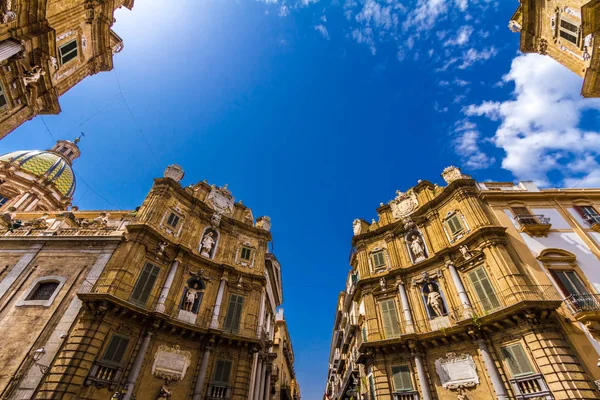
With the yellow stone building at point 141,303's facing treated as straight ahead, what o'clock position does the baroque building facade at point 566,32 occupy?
The baroque building facade is roughly at 11 o'clock from the yellow stone building.

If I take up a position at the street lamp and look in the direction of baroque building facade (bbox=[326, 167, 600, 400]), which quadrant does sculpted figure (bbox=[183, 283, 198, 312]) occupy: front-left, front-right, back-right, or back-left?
front-left

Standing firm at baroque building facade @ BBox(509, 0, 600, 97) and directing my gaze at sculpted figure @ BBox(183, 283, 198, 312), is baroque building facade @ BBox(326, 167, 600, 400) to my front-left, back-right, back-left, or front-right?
front-right

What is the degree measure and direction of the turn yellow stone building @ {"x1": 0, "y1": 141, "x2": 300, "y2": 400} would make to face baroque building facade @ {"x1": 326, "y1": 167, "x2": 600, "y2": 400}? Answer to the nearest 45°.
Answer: approximately 45° to its left

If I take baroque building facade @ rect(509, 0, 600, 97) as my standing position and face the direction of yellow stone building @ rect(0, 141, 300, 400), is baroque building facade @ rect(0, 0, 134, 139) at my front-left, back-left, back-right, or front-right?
front-left

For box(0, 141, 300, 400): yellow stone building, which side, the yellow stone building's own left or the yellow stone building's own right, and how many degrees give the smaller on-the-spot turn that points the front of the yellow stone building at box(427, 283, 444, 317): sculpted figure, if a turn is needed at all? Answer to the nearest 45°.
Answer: approximately 45° to the yellow stone building's own left

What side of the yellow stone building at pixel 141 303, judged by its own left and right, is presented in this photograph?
front
